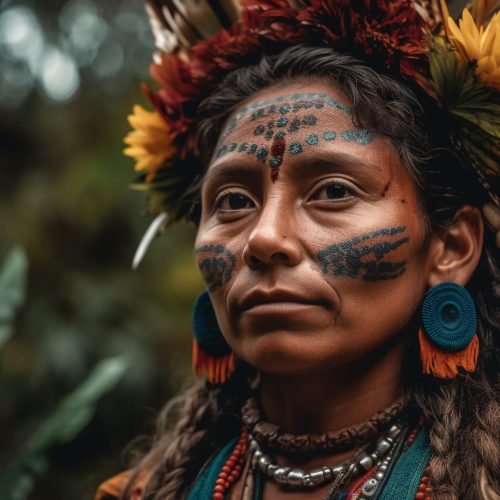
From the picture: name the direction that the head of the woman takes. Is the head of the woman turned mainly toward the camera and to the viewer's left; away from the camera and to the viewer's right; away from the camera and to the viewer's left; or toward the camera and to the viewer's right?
toward the camera and to the viewer's left

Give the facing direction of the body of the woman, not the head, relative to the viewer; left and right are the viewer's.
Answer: facing the viewer and to the left of the viewer
